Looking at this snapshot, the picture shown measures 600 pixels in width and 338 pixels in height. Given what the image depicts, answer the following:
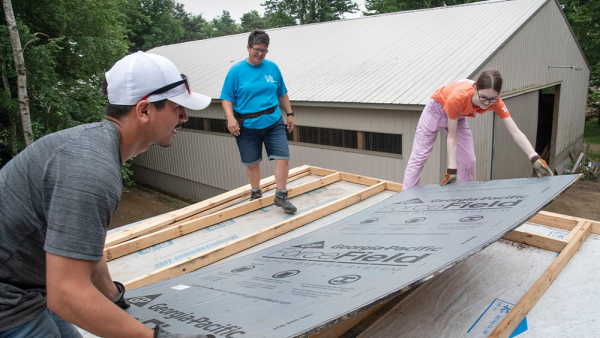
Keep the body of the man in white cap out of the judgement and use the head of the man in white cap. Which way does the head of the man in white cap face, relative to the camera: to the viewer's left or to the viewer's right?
to the viewer's right

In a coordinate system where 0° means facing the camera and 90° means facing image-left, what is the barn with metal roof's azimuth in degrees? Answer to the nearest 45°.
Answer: approximately 315°

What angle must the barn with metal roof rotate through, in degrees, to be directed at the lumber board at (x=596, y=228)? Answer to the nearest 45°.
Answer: approximately 45° to its right

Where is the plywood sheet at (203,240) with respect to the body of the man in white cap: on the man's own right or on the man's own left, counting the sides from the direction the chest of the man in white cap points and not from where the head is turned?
on the man's own left

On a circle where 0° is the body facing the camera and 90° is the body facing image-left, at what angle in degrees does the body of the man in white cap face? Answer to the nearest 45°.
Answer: approximately 270°
